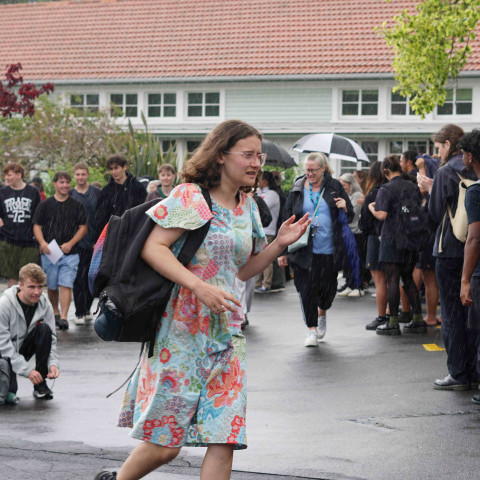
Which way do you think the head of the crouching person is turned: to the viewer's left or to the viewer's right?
to the viewer's right

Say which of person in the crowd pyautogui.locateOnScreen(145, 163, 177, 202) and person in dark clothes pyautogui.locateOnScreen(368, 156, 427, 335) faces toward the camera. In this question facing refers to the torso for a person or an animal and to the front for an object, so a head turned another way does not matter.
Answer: person in the crowd pyautogui.locateOnScreen(145, 163, 177, 202)

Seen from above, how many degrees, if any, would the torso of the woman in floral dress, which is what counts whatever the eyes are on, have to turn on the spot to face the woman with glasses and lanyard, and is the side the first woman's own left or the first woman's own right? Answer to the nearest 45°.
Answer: approximately 135° to the first woman's own left

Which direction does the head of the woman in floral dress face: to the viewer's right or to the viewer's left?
to the viewer's right

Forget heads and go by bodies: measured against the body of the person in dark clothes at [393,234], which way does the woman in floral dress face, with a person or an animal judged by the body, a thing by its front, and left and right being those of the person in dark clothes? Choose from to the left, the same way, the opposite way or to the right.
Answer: the opposite way

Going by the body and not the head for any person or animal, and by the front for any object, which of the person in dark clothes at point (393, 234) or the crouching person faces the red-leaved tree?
the person in dark clothes

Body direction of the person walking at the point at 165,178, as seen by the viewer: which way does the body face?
toward the camera

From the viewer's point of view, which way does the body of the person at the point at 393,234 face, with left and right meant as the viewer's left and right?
facing away from the viewer and to the left of the viewer

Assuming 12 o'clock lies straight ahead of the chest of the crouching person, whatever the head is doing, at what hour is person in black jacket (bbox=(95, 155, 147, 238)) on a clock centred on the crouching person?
The person in black jacket is roughly at 8 o'clock from the crouching person.

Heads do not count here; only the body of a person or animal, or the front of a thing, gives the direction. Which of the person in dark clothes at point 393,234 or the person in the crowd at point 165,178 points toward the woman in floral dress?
the person in the crowd at point 165,178
